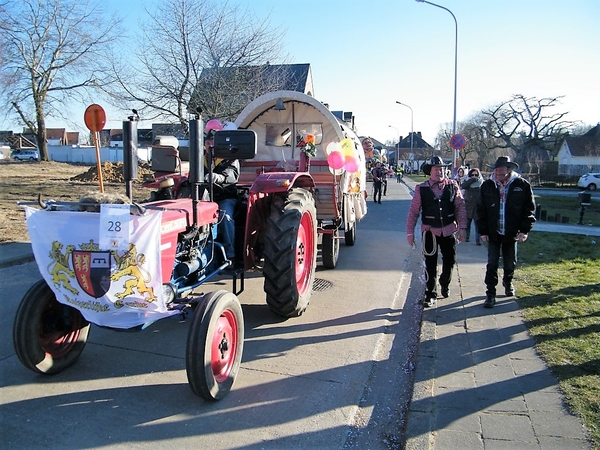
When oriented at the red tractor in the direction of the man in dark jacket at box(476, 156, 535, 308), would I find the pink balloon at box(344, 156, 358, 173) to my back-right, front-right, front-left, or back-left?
front-left

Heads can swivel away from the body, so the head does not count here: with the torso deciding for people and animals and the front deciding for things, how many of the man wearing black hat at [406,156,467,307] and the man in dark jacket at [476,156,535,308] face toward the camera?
2

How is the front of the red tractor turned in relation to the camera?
facing the viewer and to the left of the viewer

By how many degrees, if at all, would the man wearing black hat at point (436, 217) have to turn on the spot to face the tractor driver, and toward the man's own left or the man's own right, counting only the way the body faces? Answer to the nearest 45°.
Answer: approximately 45° to the man's own right

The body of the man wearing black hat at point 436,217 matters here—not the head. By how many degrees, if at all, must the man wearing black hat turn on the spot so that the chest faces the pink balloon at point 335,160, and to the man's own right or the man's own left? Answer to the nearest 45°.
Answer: approximately 135° to the man's own right

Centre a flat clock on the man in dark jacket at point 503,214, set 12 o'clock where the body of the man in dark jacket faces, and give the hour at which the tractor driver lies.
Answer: The tractor driver is roughly at 2 o'clock from the man in dark jacket.

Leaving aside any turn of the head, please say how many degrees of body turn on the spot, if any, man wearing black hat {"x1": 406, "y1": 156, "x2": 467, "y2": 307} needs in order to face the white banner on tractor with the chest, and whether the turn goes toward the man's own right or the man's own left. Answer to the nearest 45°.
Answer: approximately 45° to the man's own right

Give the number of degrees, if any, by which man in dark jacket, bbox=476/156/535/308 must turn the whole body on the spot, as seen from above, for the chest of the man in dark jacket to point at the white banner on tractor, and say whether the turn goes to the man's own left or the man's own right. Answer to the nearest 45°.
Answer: approximately 45° to the man's own right

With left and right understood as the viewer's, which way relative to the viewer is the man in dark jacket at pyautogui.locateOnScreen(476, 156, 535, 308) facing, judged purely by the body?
facing the viewer

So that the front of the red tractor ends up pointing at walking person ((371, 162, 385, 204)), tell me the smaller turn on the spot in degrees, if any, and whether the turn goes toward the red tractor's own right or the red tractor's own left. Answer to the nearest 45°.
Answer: approximately 180°

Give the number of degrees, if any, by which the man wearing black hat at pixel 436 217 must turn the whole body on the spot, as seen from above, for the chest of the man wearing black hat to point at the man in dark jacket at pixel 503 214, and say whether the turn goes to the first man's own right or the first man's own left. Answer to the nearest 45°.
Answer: approximately 90° to the first man's own left

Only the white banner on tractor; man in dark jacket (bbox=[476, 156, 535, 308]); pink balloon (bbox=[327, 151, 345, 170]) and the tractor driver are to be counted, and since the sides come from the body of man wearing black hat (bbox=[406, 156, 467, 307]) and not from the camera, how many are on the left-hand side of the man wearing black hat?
1
